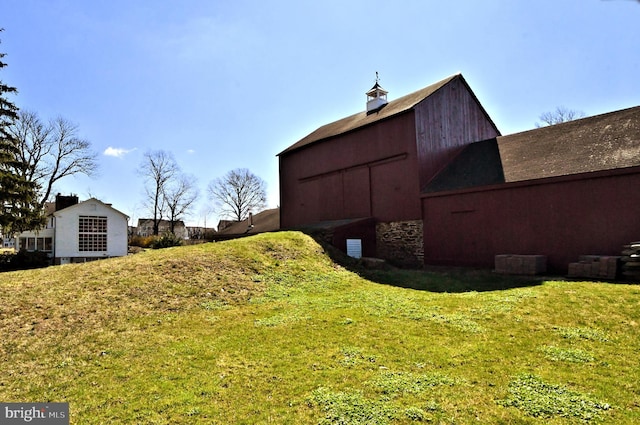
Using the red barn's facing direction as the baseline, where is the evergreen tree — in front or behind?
in front

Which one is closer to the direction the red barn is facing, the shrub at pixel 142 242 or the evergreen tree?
the evergreen tree

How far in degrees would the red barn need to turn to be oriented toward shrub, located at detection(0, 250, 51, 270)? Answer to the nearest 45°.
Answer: approximately 45° to its right

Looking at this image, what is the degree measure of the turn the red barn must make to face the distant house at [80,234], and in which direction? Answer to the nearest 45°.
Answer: approximately 45° to its right

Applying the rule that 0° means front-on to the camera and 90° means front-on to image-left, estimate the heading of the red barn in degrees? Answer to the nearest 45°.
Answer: approximately 45°

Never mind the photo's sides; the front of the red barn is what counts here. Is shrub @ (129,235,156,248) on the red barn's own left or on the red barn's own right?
on the red barn's own right

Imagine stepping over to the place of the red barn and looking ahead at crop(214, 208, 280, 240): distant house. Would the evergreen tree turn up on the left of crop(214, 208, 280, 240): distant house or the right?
left

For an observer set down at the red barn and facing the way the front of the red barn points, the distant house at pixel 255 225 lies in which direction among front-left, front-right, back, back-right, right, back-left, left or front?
right

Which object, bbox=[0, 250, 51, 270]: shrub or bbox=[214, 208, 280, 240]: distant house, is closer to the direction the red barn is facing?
the shrub
